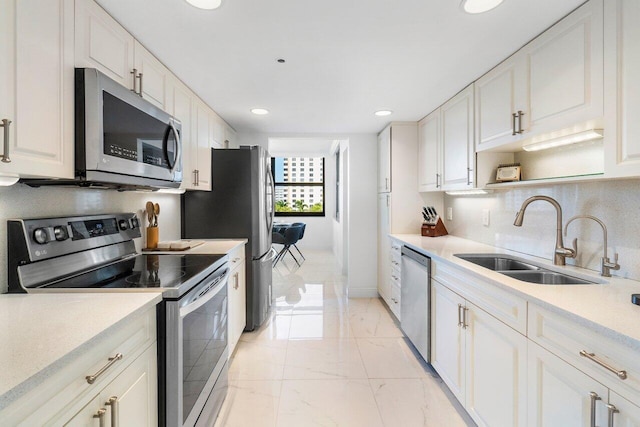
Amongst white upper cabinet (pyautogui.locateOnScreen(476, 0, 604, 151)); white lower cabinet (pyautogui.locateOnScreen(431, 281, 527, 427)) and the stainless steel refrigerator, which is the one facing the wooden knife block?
the stainless steel refrigerator

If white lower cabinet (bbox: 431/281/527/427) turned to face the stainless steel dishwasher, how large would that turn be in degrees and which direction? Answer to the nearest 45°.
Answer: approximately 90° to its right

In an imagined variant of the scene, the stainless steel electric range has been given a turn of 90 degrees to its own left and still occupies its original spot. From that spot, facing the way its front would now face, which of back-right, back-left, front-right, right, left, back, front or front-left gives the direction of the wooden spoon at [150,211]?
front-left

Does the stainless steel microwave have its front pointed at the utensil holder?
no

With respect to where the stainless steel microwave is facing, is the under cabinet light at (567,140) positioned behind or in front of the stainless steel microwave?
in front

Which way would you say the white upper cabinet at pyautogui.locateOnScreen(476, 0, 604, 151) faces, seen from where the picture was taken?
facing the viewer and to the left of the viewer

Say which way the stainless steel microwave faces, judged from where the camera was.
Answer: facing the viewer and to the right of the viewer

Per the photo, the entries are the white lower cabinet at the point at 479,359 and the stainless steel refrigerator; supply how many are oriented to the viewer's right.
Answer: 1

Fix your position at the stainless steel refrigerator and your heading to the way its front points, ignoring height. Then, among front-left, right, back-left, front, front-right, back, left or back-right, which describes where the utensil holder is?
back-right

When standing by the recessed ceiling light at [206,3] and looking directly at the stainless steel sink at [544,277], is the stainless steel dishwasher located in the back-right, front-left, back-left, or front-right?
front-left

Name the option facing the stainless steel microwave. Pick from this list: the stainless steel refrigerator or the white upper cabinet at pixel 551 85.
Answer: the white upper cabinet

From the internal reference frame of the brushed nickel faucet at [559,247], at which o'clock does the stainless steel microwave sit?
The stainless steel microwave is roughly at 12 o'clock from the brushed nickel faucet.

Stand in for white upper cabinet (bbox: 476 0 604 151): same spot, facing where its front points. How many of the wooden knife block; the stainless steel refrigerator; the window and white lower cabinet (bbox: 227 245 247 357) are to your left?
0

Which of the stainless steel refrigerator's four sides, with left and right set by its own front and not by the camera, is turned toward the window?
left
